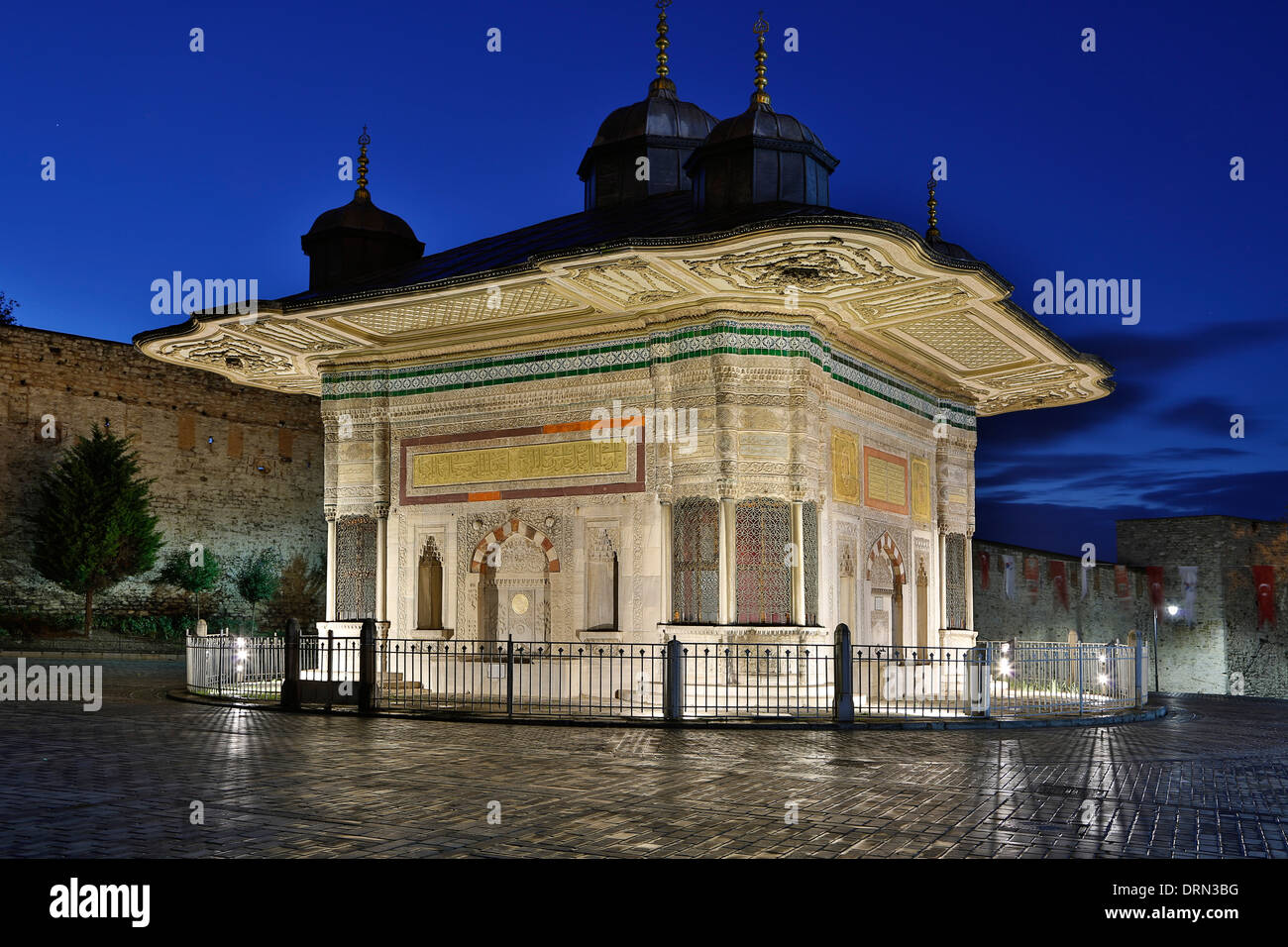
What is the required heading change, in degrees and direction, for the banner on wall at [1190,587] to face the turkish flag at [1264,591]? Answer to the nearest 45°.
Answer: approximately 135° to its left

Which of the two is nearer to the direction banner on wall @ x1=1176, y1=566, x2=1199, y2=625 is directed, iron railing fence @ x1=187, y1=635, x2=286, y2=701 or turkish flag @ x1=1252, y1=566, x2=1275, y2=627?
the iron railing fence

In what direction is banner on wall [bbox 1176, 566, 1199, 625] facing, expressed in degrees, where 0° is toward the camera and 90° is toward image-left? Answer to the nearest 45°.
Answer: approximately 0°

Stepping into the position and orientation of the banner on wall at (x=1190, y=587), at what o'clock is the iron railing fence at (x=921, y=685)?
The iron railing fence is roughly at 12 o'clock from the banner on wall.

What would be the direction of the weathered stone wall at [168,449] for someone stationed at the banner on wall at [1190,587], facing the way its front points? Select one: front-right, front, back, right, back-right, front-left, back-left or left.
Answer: front-right

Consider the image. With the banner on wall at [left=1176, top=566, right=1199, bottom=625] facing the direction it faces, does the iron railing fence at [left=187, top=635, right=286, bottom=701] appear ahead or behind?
ahead

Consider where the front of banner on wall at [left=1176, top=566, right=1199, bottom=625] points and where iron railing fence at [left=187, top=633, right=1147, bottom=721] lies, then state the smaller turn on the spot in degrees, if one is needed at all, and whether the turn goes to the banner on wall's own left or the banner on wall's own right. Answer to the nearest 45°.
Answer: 0° — it already faces it
